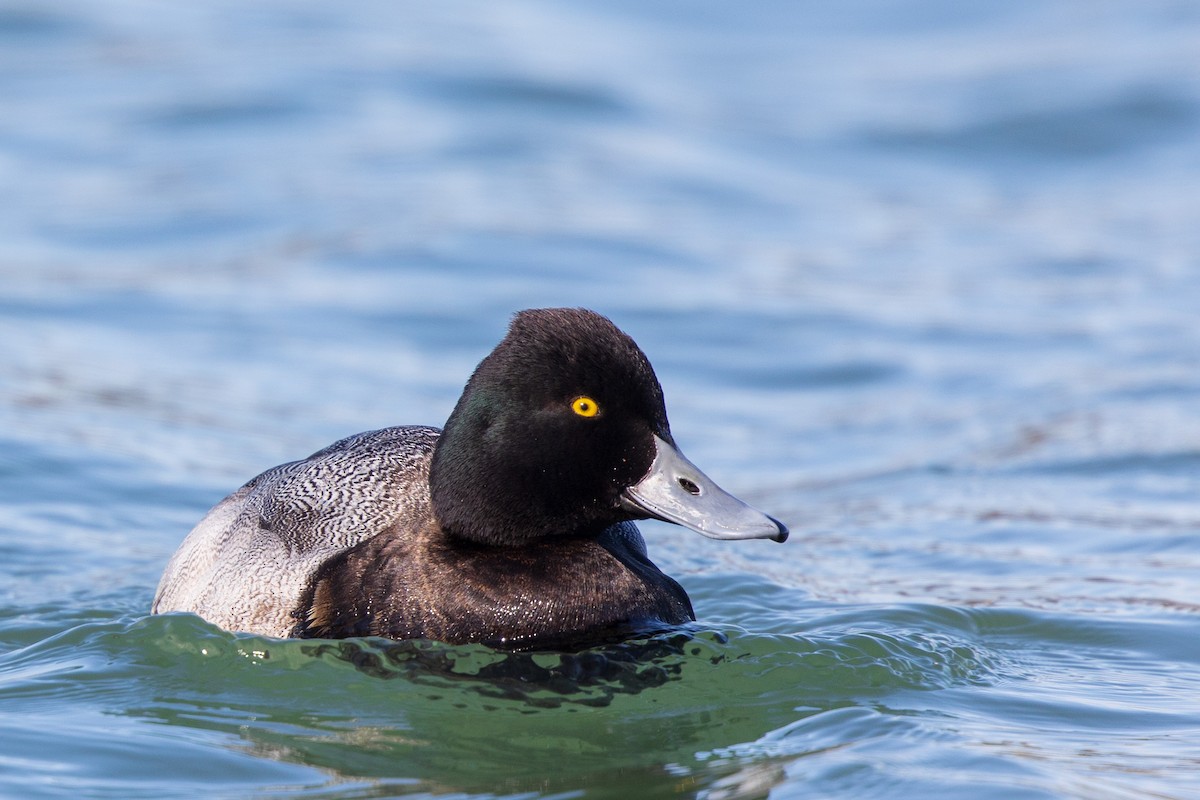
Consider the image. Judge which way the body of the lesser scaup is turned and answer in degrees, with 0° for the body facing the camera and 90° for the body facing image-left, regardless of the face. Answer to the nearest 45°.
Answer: approximately 315°
